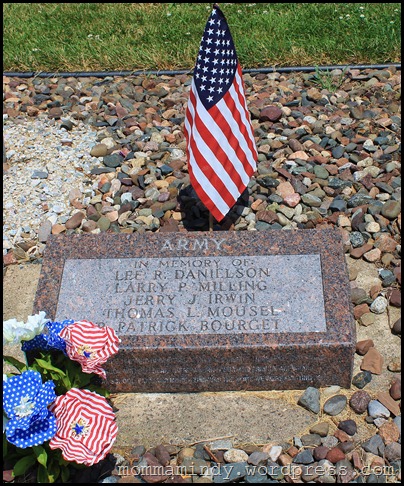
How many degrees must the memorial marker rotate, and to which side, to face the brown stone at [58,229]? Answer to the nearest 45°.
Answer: approximately 135° to its right

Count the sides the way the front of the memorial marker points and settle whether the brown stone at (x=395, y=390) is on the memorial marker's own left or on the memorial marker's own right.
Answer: on the memorial marker's own left

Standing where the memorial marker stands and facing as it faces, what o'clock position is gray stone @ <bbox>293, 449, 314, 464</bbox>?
The gray stone is roughly at 11 o'clock from the memorial marker.

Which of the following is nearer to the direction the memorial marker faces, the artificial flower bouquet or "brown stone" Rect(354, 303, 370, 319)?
the artificial flower bouquet

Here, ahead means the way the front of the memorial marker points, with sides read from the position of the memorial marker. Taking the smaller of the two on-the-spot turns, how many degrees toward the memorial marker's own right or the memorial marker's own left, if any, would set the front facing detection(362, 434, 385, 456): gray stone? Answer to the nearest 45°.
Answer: approximately 45° to the memorial marker's own left

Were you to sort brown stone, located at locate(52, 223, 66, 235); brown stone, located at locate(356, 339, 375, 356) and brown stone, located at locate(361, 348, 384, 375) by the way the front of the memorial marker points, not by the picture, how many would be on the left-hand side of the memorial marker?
2

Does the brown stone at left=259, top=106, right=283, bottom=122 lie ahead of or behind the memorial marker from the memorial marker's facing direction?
behind

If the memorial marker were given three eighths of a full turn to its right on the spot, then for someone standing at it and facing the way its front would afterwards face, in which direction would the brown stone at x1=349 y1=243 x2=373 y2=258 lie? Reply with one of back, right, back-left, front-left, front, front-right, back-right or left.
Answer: right

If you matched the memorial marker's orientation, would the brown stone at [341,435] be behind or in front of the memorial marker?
in front

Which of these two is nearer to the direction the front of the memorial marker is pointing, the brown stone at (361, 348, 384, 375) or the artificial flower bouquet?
the artificial flower bouquet

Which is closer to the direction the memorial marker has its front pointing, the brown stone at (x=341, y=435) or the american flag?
the brown stone

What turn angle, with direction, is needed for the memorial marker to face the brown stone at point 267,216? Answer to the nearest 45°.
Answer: approximately 180°

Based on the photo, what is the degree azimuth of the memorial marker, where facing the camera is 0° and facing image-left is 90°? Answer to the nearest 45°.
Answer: approximately 0°

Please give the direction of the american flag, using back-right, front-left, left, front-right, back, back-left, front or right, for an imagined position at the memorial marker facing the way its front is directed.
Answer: back

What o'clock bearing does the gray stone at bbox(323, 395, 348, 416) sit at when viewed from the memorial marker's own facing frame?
The gray stone is roughly at 10 o'clock from the memorial marker.

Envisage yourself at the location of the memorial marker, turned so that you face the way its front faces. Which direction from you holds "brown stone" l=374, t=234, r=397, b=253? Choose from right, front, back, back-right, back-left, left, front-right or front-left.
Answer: back-left

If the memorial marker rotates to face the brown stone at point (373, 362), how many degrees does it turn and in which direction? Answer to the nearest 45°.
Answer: approximately 90° to its left
